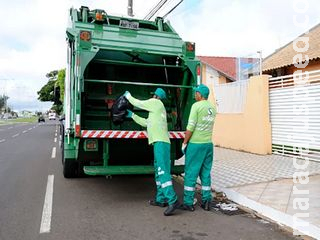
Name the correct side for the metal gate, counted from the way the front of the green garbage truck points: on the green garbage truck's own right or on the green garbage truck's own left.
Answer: on the green garbage truck's own right

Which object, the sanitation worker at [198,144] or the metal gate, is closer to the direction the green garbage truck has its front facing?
the metal gate

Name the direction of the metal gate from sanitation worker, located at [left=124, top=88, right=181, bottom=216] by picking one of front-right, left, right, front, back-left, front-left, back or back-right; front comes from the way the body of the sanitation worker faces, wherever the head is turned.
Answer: back-right

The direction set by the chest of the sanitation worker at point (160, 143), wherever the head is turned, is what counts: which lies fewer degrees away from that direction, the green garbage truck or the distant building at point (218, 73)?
the green garbage truck

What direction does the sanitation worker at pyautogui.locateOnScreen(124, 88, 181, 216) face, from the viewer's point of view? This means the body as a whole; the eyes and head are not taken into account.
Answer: to the viewer's left

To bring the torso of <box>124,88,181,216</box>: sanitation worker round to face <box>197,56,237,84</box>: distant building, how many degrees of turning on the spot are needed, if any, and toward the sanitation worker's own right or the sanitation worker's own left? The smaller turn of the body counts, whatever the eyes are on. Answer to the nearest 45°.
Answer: approximately 90° to the sanitation worker's own right

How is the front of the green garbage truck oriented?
away from the camera

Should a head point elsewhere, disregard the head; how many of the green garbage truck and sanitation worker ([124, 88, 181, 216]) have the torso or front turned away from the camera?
1
